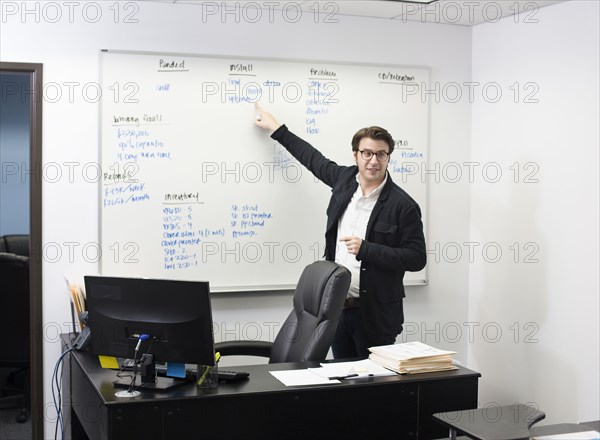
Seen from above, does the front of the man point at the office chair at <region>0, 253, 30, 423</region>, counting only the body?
no

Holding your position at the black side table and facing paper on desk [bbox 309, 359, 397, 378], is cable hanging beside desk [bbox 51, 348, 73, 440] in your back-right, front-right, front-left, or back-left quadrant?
front-left

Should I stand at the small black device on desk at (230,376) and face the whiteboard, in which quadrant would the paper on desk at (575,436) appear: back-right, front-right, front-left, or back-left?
back-right

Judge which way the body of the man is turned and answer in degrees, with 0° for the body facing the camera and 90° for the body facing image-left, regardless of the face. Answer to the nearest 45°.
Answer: approximately 45°

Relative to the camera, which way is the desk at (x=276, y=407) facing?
away from the camera

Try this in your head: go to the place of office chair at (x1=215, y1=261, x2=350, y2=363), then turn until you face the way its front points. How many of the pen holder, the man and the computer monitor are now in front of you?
2

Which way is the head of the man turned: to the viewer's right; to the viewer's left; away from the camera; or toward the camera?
toward the camera

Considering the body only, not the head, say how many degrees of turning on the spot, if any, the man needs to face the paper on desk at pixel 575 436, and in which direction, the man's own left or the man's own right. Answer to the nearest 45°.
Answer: approximately 45° to the man's own left

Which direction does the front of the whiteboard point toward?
toward the camera

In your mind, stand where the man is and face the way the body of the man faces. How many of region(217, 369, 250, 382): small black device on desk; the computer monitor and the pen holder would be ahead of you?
3

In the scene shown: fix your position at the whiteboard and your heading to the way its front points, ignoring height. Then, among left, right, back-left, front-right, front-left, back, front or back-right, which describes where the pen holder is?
front

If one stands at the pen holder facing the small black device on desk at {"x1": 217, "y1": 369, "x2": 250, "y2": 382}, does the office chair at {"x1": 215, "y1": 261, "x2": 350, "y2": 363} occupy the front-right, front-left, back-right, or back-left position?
front-left
